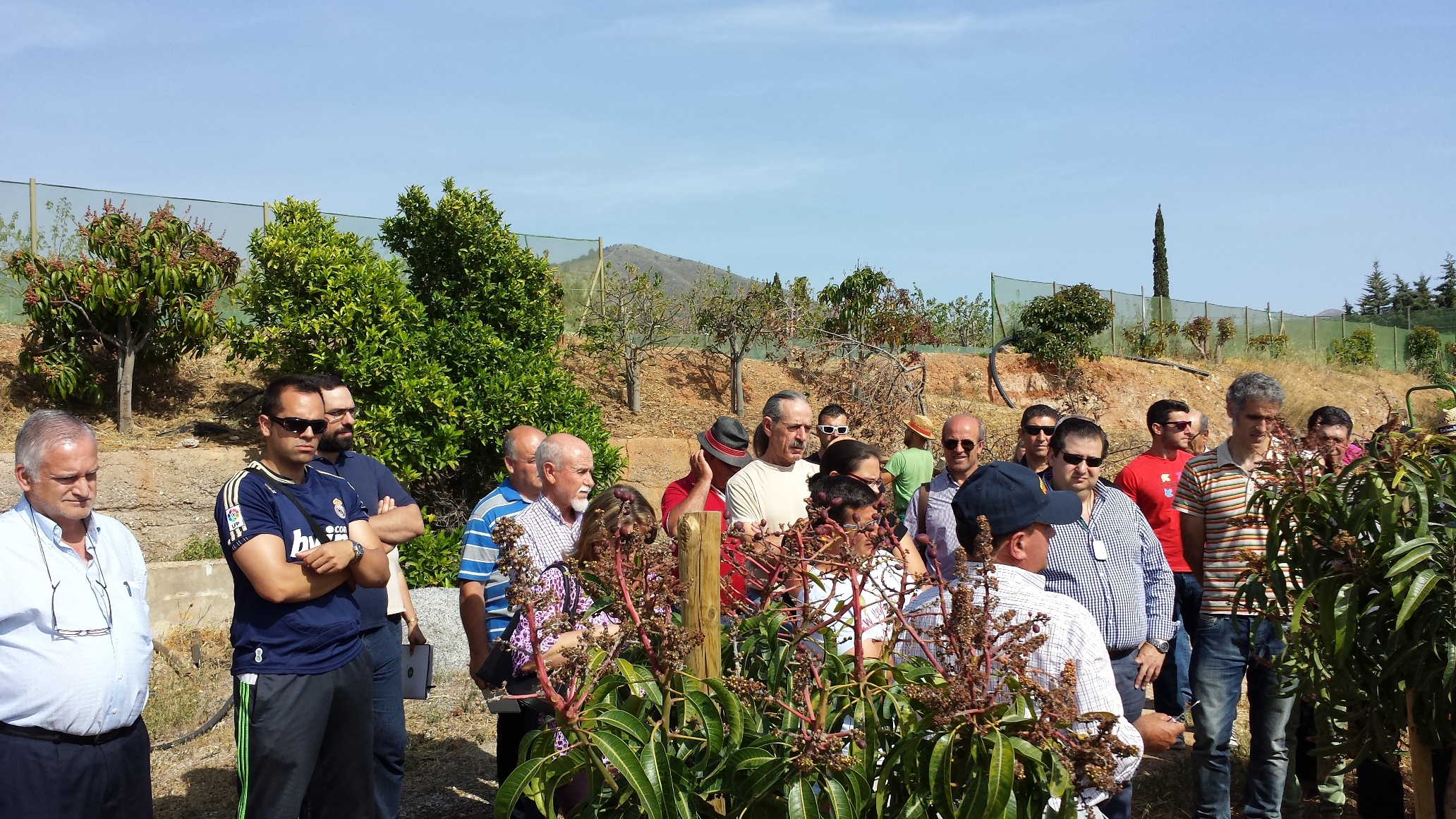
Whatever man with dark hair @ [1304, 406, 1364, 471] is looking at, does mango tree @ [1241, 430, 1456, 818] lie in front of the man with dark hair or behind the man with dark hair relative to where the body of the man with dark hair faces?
in front

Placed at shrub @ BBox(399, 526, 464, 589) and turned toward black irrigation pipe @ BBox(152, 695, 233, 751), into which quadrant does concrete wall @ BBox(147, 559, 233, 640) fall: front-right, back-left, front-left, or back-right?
front-right

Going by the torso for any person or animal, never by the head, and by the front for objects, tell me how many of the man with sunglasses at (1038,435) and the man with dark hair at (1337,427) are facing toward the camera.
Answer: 2

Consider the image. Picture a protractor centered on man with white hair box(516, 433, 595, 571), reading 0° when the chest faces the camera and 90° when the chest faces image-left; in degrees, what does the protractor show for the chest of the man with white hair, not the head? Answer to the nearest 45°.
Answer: approximately 315°

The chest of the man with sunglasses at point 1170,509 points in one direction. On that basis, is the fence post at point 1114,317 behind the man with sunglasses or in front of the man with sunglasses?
behind

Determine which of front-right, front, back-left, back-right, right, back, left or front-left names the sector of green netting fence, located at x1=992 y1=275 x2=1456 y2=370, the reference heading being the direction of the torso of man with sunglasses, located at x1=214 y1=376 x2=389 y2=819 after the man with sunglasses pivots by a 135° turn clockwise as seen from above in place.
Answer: back-right

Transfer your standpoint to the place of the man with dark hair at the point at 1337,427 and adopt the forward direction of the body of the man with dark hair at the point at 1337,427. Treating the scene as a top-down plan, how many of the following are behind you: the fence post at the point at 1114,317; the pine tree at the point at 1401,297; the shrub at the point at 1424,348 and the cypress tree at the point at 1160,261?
4

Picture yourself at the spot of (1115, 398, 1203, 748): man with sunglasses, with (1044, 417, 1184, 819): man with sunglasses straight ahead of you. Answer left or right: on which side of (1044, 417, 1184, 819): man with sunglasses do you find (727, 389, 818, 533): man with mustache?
right

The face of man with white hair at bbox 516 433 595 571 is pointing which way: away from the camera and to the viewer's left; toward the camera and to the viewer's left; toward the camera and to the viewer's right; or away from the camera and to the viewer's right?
toward the camera and to the viewer's right

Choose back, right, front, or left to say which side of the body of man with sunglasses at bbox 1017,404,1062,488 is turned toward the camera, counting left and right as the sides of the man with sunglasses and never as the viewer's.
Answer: front

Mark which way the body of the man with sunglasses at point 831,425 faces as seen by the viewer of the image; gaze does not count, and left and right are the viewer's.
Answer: facing the viewer and to the right of the viewer
